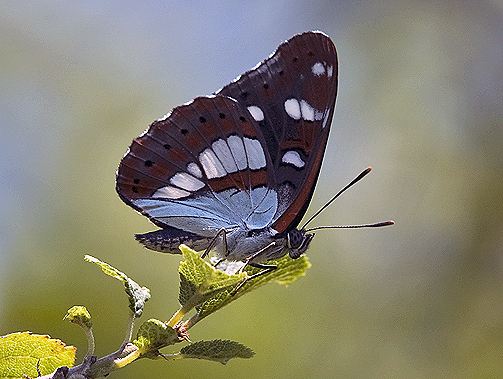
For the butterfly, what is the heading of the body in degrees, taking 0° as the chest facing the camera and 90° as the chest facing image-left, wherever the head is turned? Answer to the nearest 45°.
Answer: approximately 270°
